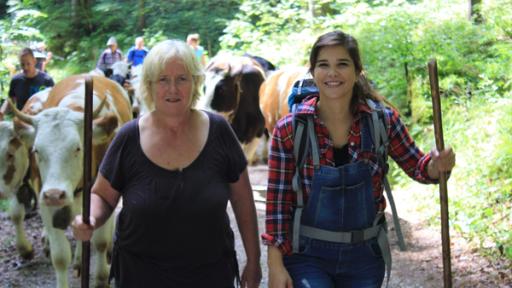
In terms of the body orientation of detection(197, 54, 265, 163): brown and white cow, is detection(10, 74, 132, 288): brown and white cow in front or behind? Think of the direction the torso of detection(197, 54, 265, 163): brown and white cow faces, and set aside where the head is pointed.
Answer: in front

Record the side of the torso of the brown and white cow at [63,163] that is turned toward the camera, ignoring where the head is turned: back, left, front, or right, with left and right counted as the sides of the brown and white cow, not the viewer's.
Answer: front

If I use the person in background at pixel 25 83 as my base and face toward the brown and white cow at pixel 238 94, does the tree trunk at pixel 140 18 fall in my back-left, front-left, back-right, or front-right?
front-left

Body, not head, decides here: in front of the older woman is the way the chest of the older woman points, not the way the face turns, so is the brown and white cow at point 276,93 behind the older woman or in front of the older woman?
behind

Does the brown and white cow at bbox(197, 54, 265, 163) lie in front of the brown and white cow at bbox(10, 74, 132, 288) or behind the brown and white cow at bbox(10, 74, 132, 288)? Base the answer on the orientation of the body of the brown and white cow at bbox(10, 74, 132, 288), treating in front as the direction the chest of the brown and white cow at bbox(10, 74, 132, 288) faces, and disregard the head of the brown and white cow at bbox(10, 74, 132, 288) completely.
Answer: behind

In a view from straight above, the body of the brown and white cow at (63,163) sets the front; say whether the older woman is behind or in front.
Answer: in front

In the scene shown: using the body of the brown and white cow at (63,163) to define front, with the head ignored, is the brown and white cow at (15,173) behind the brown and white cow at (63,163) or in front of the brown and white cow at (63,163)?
behind

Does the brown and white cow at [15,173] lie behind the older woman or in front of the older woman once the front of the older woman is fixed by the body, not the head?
behind

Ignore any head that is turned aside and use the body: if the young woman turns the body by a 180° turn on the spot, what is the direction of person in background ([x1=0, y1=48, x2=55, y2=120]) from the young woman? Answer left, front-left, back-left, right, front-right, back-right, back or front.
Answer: front-left

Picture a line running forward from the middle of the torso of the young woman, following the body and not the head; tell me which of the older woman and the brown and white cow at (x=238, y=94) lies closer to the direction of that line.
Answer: the older woman

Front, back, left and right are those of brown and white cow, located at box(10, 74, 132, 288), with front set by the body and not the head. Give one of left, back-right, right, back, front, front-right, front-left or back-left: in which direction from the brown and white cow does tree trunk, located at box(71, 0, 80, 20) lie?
back

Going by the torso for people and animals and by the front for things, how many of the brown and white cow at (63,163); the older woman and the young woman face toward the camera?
3

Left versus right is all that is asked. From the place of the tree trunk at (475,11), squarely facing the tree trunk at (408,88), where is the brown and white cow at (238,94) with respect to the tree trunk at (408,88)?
right

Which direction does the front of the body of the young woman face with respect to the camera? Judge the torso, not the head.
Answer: toward the camera
